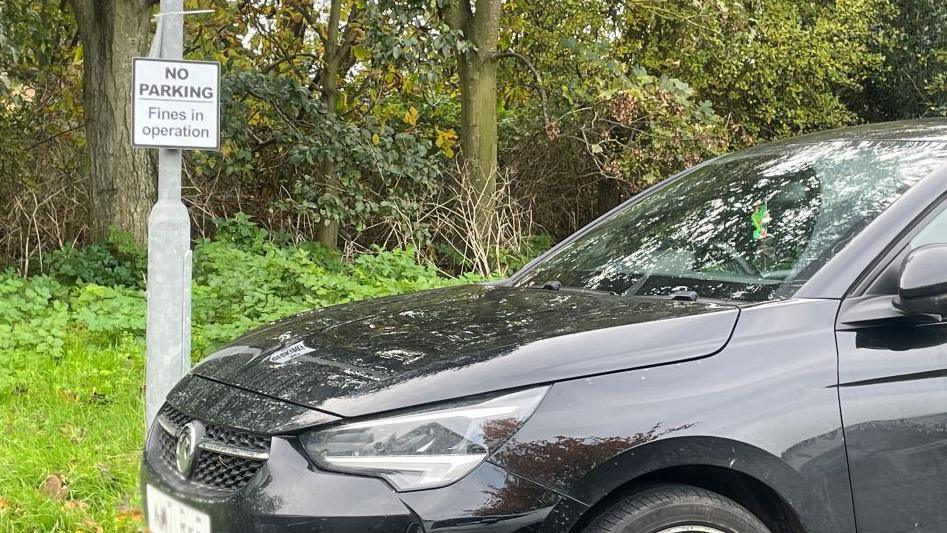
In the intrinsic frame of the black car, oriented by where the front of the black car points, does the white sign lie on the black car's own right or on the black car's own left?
on the black car's own right

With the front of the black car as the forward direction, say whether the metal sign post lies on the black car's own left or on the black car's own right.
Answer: on the black car's own right

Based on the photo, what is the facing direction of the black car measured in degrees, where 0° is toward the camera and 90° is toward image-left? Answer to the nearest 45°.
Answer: approximately 45°

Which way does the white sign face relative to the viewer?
toward the camera

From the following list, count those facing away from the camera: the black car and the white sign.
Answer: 0

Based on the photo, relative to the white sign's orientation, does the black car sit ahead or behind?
ahead
